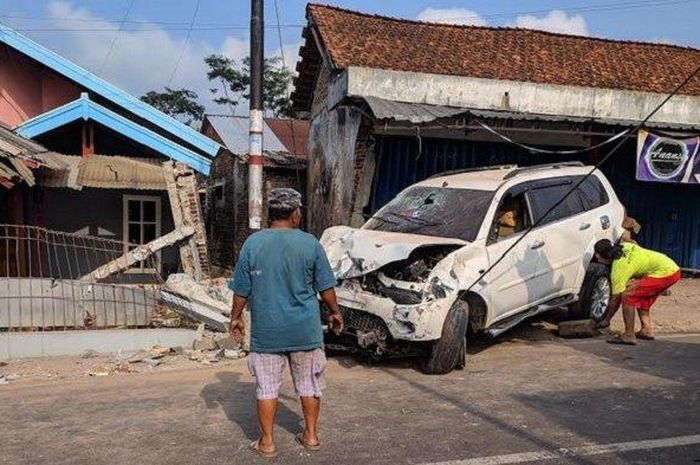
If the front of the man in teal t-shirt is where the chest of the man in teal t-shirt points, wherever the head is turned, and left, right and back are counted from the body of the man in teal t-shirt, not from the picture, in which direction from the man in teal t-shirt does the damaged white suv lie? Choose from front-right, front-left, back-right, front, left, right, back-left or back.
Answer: front-right

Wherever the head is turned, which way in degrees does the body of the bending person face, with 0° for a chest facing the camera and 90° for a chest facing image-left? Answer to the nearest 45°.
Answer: approximately 90°

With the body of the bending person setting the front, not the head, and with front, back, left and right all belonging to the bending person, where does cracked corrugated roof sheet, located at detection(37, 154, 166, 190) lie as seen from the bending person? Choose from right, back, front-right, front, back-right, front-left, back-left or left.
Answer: front

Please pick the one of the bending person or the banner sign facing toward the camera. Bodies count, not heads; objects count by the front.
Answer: the banner sign

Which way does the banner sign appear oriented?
toward the camera

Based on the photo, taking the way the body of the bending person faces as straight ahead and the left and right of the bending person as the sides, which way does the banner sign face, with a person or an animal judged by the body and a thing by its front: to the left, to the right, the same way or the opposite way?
to the left

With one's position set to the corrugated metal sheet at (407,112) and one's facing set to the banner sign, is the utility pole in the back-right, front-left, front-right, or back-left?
back-right

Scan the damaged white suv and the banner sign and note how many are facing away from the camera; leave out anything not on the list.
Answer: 0

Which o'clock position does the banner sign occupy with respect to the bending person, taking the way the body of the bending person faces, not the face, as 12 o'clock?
The banner sign is roughly at 3 o'clock from the bending person.

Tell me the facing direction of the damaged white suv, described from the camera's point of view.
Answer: facing the viewer and to the left of the viewer

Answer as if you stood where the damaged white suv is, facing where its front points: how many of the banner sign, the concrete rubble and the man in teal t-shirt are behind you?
1

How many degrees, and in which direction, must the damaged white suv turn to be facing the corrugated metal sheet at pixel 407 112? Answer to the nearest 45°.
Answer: approximately 135° to its right

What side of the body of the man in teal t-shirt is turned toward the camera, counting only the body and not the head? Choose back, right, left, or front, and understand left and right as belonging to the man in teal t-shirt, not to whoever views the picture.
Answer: back

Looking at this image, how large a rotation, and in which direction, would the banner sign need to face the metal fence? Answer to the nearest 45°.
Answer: approximately 45° to its right

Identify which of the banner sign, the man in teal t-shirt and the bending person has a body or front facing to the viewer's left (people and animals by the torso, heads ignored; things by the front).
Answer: the bending person

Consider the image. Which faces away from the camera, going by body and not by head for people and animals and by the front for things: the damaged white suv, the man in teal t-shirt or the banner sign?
the man in teal t-shirt

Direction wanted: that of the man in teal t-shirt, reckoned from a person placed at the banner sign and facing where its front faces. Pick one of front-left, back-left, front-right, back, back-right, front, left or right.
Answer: front

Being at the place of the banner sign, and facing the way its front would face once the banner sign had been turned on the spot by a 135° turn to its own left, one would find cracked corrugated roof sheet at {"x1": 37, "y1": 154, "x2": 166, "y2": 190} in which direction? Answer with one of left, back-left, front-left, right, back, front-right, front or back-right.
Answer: back

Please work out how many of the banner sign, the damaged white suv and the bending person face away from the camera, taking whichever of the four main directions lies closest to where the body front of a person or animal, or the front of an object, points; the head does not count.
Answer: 0
